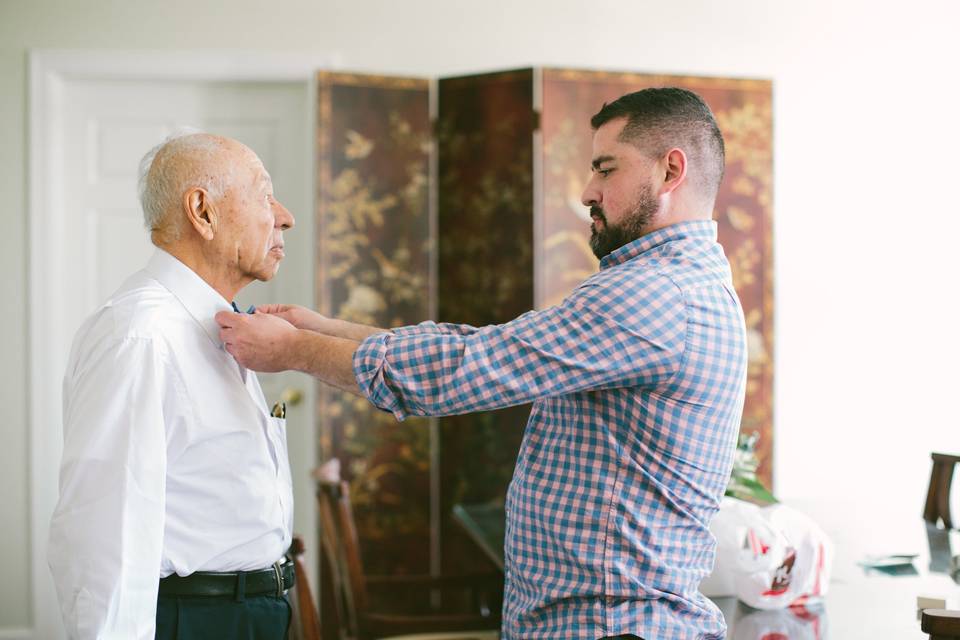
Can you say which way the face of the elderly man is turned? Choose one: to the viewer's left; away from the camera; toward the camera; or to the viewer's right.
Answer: to the viewer's right

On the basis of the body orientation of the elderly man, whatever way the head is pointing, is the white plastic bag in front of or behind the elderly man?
in front

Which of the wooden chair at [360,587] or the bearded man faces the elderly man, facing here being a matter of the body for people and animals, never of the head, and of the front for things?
the bearded man

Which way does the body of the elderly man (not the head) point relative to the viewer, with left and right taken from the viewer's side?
facing to the right of the viewer

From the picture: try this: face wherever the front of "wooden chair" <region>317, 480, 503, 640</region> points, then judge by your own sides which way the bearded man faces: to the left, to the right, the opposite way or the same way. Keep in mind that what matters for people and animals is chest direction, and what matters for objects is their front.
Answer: the opposite way

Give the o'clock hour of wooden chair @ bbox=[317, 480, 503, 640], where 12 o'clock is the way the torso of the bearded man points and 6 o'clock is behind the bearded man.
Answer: The wooden chair is roughly at 2 o'clock from the bearded man.

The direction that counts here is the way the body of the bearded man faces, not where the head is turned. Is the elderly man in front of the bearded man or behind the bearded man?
in front

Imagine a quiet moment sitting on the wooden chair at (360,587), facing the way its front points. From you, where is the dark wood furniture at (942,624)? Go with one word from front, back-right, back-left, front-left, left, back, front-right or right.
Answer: front-right

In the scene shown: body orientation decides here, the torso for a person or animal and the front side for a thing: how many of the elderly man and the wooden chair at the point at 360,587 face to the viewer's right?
2

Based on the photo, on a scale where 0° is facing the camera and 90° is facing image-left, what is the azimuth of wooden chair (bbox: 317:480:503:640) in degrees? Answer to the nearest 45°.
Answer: approximately 270°

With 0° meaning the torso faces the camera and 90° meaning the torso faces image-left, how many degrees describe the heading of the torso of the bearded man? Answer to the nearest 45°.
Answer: approximately 90°

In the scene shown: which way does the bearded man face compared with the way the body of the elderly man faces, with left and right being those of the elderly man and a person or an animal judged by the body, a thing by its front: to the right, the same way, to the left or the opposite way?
the opposite way

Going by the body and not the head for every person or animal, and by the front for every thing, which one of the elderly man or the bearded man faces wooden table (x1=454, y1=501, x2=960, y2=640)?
the elderly man

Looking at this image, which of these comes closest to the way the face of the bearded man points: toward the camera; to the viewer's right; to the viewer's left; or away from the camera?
to the viewer's left
